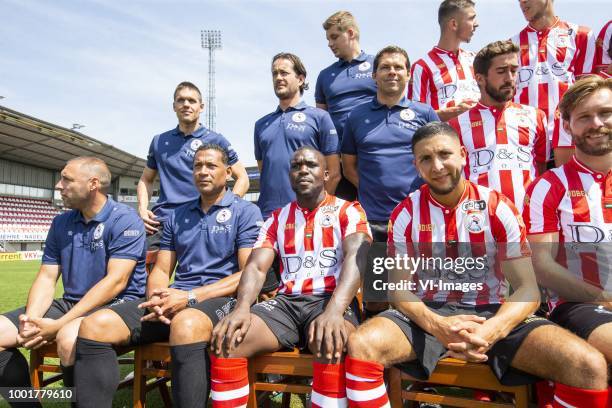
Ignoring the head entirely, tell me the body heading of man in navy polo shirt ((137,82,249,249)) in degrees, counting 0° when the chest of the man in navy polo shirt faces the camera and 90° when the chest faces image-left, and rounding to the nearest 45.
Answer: approximately 0°

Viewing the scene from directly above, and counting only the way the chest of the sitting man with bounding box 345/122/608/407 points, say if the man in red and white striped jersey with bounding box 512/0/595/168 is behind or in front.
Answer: behind

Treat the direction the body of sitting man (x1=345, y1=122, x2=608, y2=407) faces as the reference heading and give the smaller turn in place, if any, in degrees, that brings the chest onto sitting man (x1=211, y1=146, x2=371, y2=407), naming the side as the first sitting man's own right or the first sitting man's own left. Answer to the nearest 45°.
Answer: approximately 90° to the first sitting man's own right

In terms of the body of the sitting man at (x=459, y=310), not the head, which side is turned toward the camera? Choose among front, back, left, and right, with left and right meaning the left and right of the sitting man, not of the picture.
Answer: front

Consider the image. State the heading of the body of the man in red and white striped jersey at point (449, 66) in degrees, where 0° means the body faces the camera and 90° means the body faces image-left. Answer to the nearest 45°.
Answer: approximately 315°

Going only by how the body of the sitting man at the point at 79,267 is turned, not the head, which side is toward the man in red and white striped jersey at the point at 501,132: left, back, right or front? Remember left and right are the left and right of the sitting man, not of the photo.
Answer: left

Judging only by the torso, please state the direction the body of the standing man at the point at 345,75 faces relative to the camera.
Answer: toward the camera

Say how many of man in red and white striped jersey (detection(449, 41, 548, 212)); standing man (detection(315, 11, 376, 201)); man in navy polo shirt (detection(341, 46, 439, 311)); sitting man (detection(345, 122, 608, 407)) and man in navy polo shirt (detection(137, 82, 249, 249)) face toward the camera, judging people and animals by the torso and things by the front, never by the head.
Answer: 5

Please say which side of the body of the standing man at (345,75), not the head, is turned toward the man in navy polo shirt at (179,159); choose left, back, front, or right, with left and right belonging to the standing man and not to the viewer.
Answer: right

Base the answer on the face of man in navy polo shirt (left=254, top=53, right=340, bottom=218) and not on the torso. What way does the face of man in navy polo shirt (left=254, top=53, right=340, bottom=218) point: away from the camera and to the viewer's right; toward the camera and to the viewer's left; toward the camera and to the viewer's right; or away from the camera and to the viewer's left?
toward the camera and to the viewer's left

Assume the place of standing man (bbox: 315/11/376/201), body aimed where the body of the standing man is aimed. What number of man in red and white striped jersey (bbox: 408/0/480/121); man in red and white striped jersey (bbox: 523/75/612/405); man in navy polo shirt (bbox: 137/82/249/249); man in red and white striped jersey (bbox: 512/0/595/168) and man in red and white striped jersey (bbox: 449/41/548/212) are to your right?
1

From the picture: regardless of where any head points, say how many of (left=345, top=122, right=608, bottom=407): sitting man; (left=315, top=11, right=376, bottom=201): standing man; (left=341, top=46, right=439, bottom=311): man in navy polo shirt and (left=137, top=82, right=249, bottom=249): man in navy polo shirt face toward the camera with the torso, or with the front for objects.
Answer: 4

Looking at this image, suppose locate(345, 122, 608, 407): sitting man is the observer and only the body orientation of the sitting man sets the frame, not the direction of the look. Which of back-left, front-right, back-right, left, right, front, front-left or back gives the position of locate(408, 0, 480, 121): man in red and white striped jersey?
back

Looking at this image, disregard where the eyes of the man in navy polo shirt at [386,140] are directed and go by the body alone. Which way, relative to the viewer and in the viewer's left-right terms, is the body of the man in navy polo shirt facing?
facing the viewer
